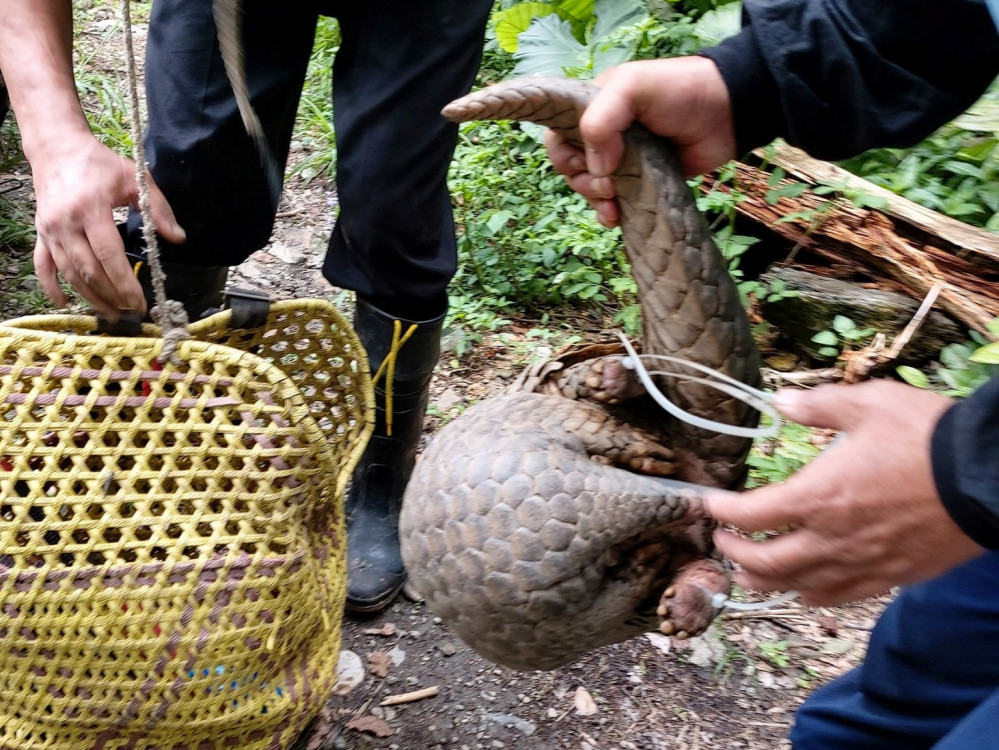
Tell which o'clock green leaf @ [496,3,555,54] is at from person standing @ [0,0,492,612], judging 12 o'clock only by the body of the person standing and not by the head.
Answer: The green leaf is roughly at 7 o'clock from the person standing.

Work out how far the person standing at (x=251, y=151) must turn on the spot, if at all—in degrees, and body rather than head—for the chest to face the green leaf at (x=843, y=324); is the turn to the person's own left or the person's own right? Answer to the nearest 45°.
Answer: approximately 90° to the person's own left

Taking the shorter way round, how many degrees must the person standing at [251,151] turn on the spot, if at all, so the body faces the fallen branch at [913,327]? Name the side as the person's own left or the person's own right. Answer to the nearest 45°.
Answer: approximately 90° to the person's own left

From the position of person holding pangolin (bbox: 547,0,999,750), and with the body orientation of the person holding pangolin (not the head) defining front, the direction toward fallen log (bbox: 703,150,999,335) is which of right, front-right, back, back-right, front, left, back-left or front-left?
right

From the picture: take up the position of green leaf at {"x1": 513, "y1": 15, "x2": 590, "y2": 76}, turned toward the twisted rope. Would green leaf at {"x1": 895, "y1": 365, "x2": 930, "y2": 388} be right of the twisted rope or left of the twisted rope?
left

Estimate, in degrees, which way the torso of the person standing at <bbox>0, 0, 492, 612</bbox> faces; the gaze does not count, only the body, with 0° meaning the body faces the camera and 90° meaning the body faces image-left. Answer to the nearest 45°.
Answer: approximately 0°

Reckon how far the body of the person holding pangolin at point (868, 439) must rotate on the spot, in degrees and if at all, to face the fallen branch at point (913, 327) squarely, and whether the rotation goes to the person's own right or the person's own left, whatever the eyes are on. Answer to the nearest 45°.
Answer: approximately 90° to the person's own right

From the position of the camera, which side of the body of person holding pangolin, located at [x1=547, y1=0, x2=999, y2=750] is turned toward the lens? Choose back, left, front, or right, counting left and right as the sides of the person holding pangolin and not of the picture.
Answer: left
